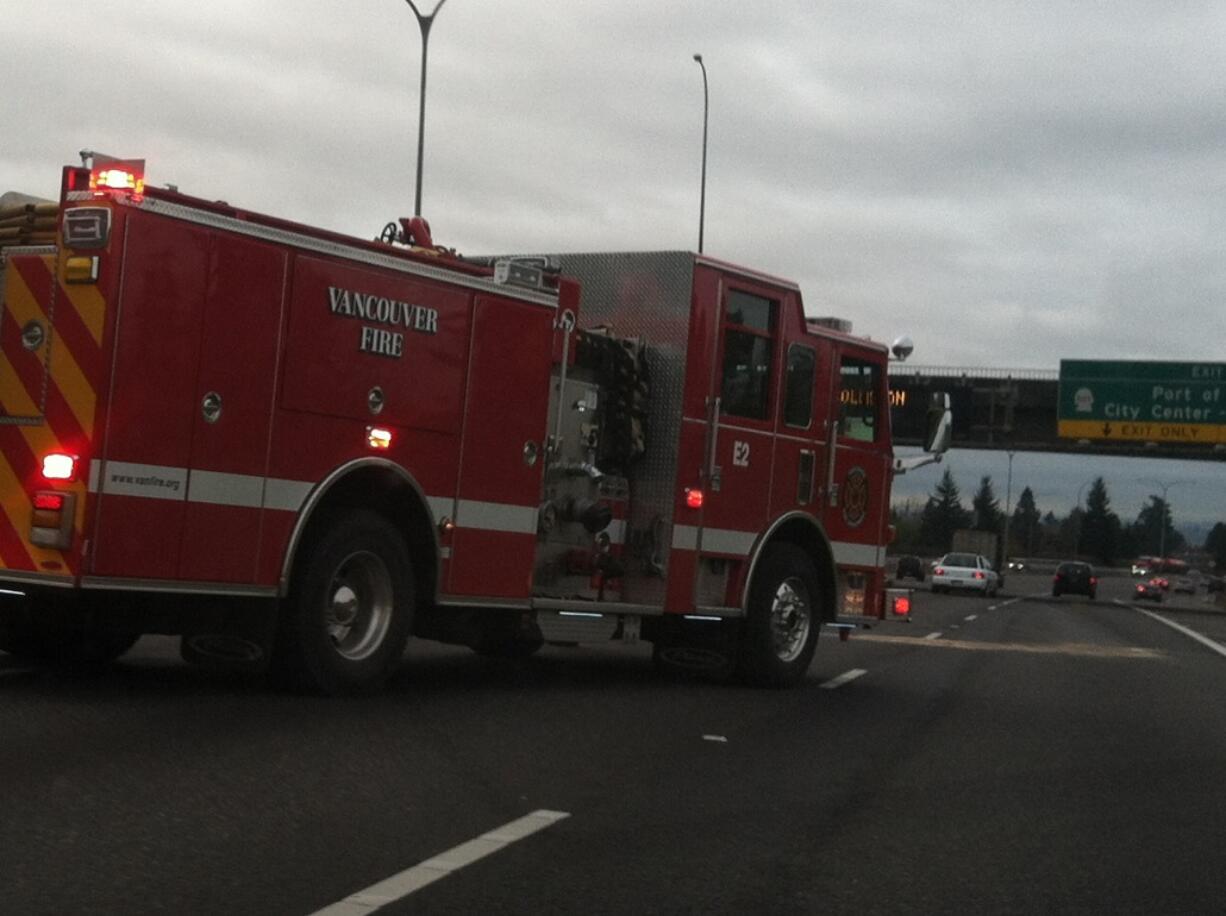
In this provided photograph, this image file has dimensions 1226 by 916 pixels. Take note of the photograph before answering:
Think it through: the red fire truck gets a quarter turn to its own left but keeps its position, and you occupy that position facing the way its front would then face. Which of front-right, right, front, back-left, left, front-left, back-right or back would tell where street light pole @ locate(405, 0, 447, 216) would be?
front-right

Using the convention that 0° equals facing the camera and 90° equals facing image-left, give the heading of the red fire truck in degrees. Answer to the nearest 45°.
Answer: approximately 225°
